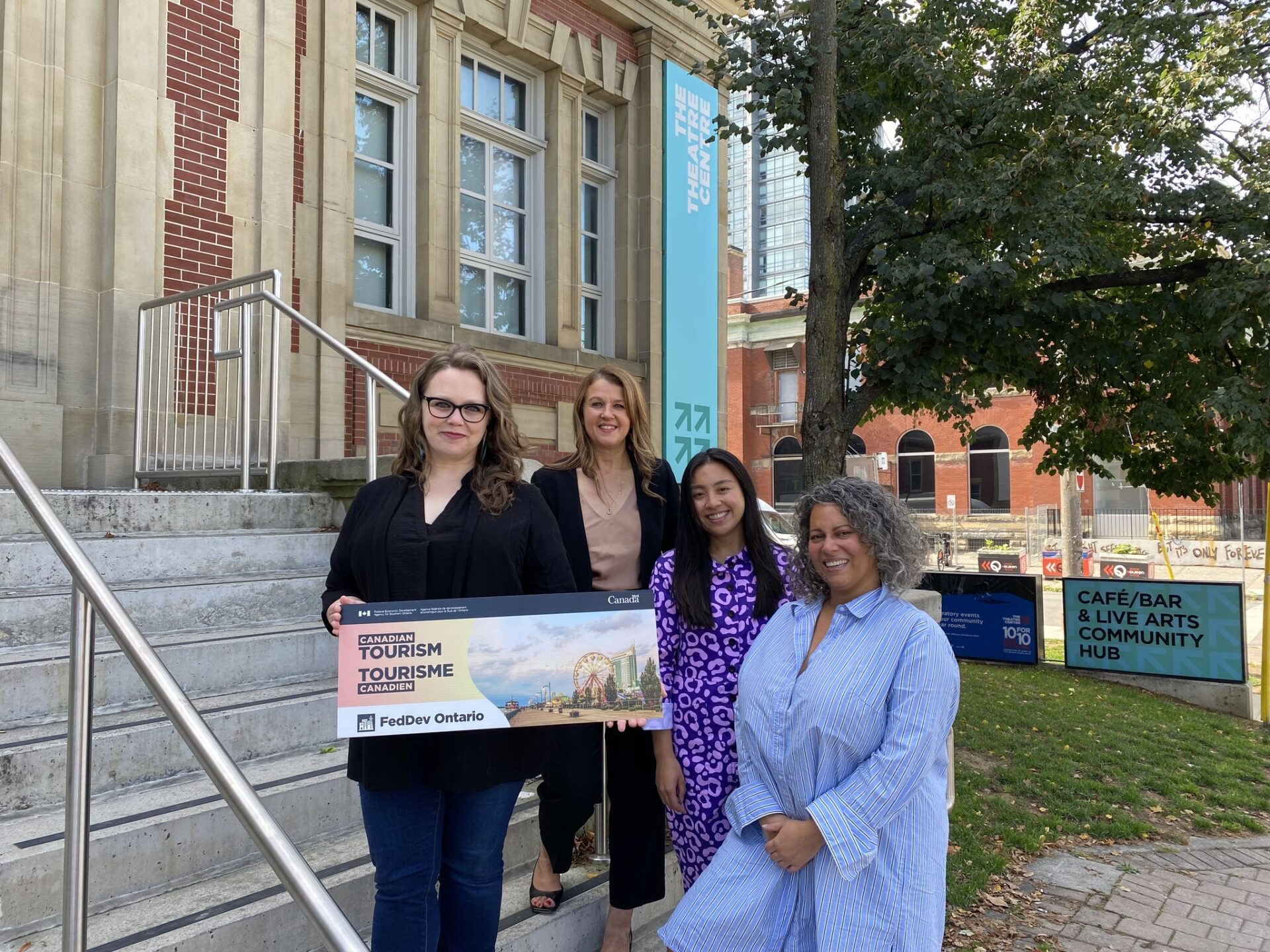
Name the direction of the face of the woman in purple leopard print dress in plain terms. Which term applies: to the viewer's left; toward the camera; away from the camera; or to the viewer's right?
toward the camera

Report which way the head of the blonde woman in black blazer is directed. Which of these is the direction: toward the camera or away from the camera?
toward the camera

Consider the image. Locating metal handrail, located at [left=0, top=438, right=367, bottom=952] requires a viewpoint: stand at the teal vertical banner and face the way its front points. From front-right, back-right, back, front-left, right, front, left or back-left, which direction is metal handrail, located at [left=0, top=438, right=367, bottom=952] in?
front-right

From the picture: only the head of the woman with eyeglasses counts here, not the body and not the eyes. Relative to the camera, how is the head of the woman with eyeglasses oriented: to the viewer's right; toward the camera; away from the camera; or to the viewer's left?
toward the camera

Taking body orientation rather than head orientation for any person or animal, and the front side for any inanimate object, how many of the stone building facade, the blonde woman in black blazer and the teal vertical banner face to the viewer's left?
0

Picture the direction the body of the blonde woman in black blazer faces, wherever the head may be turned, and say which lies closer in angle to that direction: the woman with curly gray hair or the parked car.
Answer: the woman with curly gray hair

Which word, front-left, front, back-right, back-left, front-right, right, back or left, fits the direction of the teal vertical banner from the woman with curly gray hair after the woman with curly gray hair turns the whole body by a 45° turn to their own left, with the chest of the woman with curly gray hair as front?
back

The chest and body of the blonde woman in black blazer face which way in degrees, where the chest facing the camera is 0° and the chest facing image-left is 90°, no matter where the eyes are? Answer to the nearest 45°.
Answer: approximately 0°

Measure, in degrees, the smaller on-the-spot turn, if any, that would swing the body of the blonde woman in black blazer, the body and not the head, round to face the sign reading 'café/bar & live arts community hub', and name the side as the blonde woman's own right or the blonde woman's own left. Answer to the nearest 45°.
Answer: approximately 135° to the blonde woman's own left

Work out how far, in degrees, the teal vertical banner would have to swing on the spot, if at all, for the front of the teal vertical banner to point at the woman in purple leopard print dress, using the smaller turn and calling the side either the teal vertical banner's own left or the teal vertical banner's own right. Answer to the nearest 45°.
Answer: approximately 45° to the teal vertical banner's own right

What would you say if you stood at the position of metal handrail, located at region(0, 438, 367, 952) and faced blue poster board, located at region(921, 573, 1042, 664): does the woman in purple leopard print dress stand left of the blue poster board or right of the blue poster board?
right

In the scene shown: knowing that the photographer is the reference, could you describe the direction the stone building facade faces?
facing the viewer and to the right of the viewer

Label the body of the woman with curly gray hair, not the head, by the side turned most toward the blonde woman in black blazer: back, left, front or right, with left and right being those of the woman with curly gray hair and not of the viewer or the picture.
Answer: right

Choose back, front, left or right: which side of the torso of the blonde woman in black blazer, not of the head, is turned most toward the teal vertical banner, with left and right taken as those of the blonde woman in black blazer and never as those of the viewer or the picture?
back

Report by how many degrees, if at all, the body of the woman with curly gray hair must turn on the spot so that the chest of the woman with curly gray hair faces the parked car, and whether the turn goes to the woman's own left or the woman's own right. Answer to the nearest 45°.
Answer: approximately 135° to the woman's own right

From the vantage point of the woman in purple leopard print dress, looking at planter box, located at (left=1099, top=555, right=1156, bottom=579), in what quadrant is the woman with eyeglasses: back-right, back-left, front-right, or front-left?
back-left

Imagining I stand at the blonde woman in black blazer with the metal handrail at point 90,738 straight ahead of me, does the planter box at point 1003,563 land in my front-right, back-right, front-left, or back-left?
back-right

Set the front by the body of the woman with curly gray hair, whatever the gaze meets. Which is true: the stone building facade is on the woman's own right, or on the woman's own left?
on the woman's own right
